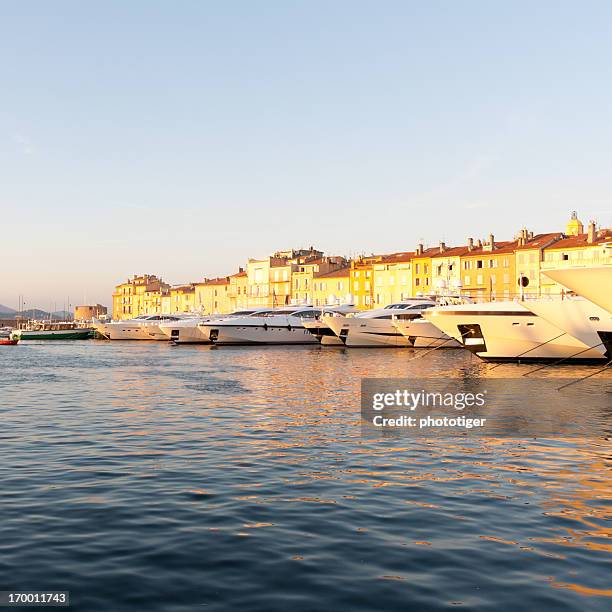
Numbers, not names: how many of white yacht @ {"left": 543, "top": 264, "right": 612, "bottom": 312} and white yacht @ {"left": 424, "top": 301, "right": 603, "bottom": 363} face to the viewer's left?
2

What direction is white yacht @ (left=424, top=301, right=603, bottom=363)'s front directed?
to the viewer's left

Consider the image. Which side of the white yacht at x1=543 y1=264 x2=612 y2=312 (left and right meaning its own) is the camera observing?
left
